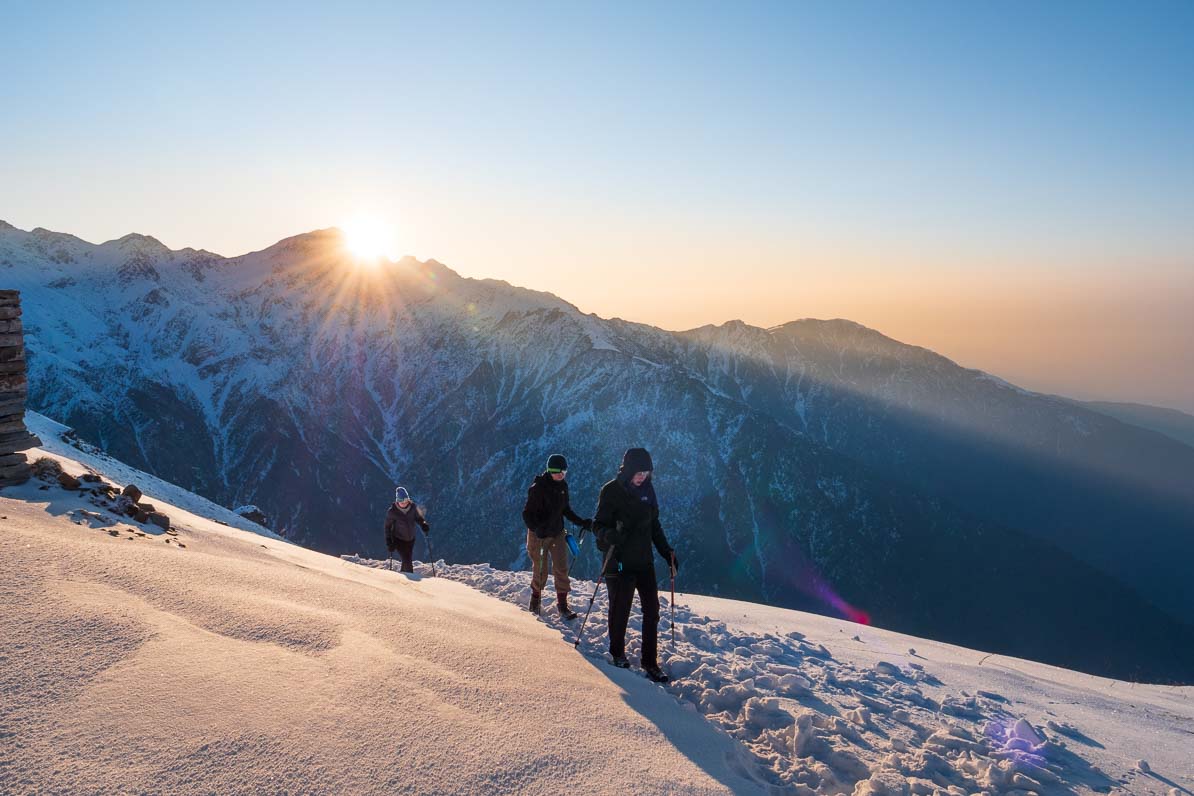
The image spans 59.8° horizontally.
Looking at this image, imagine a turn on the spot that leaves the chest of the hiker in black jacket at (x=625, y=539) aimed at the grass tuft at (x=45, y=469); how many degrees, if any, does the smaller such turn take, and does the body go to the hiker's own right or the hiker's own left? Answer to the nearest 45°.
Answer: approximately 135° to the hiker's own right

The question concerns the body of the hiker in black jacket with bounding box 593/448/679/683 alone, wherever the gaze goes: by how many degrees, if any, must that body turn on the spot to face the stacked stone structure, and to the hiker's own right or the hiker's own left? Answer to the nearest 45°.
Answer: approximately 135° to the hiker's own right

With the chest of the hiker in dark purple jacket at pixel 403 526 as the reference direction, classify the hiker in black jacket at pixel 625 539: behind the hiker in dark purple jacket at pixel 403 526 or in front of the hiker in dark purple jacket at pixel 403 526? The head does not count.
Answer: in front

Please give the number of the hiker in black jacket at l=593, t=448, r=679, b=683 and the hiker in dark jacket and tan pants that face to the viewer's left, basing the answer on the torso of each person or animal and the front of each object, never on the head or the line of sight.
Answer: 0

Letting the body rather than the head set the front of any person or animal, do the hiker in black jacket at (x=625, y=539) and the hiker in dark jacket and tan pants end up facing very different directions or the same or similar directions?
same or similar directions

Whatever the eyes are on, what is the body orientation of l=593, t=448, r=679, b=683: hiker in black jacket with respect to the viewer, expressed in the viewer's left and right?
facing the viewer and to the right of the viewer

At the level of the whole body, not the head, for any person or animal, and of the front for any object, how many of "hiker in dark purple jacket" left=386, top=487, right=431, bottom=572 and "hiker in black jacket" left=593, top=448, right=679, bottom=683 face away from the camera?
0

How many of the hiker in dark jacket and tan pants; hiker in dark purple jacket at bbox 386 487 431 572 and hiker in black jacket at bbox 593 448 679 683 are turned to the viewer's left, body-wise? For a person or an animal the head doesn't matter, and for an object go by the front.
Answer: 0

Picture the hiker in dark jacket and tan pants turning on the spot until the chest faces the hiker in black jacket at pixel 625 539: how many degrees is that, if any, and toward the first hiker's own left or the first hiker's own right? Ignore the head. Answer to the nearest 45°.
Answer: approximately 45° to the first hiker's own right

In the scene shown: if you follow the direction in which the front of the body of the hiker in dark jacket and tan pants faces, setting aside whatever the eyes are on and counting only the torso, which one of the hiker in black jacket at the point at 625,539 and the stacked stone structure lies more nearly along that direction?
the hiker in black jacket

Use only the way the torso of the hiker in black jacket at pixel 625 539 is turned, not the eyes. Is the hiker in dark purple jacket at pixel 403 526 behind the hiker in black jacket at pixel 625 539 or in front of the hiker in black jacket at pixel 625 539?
behind

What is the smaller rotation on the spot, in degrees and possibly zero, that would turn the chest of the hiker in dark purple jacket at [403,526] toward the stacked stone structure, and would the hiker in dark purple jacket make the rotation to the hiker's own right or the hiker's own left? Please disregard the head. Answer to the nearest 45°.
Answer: approximately 45° to the hiker's own right

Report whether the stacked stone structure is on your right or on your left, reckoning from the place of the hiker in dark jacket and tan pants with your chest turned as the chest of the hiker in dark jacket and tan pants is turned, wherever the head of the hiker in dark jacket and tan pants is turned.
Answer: on your right

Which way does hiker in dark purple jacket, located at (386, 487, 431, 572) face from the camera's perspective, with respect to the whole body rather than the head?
toward the camera

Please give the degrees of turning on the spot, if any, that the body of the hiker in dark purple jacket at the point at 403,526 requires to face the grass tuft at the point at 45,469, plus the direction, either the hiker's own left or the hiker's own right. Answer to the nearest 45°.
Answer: approximately 45° to the hiker's own right
